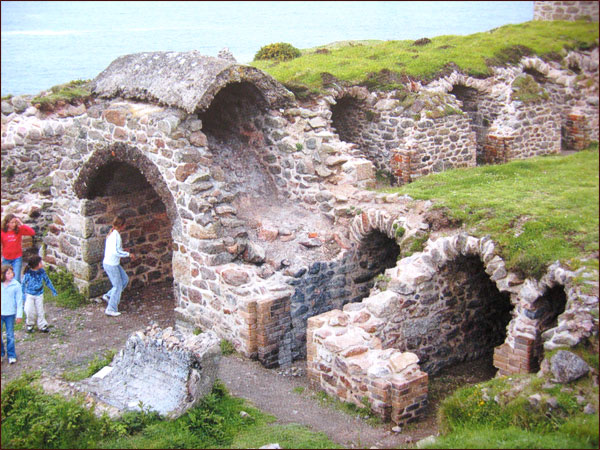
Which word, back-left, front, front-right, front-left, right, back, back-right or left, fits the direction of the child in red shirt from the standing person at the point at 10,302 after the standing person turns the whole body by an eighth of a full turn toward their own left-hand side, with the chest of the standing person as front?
back-left

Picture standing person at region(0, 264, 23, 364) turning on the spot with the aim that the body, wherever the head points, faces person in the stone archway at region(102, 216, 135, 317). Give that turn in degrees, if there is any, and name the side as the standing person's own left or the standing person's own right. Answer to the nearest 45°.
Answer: approximately 135° to the standing person's own left

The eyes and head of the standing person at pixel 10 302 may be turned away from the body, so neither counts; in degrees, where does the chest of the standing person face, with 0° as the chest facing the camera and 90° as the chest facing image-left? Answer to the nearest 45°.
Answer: approximately 0°

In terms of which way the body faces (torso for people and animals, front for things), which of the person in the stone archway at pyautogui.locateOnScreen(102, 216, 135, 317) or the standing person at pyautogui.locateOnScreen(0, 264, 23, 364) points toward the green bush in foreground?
the standing person at pyautogui.locateOnScreen(0, 264, 23, 364)

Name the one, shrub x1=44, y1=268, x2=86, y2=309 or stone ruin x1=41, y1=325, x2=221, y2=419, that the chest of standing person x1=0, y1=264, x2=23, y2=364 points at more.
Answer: the stone ruin

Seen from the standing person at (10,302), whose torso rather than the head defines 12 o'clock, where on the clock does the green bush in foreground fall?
The green bush in foreground is roughly at 12 o'clock from the standing person.

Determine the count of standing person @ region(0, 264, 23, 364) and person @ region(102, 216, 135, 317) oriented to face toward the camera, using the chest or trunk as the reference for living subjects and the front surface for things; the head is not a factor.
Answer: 1

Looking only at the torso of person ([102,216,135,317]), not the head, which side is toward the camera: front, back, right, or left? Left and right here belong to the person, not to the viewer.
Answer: right

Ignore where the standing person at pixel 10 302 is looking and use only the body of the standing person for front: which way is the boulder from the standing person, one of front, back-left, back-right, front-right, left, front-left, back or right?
front-left
